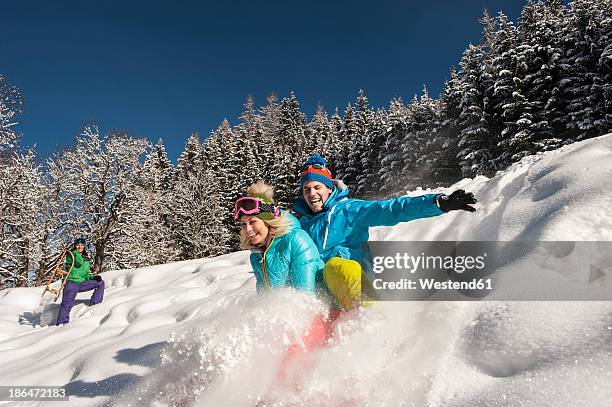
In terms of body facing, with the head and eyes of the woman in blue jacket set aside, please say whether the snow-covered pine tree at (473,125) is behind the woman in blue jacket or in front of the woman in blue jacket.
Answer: behind

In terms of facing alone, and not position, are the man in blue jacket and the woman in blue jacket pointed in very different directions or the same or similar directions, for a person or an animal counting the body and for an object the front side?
same or similar directions

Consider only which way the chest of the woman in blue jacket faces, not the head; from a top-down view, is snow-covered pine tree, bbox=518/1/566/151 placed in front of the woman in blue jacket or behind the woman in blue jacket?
behind

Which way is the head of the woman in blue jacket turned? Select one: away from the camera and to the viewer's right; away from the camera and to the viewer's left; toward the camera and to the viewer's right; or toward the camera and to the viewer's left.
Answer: toward the camera and to the viewer's left

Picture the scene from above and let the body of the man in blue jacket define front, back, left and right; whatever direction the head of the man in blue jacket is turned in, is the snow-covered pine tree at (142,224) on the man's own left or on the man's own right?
on the man's own right

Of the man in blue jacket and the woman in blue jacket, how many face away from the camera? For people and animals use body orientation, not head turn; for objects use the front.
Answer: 0

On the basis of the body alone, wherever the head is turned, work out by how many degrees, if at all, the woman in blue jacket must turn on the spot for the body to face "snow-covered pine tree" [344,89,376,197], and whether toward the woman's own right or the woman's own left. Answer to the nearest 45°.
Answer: approximately 135° to the woman's own right

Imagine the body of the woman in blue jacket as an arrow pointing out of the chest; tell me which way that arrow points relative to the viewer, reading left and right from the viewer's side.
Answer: facing the viewer and to the left of the viewer

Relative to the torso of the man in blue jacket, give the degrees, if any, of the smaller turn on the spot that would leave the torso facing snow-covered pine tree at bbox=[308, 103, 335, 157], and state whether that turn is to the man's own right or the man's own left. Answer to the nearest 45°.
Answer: approximately 135° to the man's own right

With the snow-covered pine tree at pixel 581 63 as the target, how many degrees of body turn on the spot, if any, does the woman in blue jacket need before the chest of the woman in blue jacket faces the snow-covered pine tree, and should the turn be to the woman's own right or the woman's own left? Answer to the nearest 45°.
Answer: approximately 180°

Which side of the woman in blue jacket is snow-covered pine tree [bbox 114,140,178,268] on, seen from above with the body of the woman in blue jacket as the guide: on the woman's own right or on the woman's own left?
on the woman's own right

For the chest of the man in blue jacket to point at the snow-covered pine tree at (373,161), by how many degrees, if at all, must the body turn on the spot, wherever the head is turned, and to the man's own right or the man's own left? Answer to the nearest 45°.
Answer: approximately 135° to the man's own right

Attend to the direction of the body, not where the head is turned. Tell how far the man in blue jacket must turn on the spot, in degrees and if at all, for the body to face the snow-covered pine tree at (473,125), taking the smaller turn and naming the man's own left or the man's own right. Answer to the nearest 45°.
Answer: approximately 135° to the man's own right

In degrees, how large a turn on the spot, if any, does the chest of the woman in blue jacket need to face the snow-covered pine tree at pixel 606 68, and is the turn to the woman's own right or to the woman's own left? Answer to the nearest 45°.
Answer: approximately 180°
